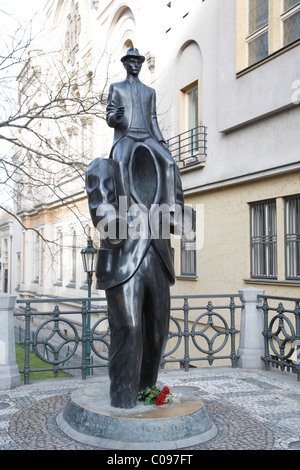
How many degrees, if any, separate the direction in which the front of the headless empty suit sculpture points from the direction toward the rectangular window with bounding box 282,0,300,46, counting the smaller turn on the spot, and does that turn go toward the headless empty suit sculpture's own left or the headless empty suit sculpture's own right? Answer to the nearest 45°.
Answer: approximately 135° to the headless empty suit sculpture's own left

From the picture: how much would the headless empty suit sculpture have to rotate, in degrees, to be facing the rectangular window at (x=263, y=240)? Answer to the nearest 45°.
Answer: approximately 180°

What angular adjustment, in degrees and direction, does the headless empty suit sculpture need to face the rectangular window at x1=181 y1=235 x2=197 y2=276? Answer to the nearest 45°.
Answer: approximately 180°

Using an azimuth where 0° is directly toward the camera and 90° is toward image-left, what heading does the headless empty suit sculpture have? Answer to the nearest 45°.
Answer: approximately 0°

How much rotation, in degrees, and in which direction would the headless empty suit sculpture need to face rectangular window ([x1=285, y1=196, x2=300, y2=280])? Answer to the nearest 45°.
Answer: approximately 135° to its left

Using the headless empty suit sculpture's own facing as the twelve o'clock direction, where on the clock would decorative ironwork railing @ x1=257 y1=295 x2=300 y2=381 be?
The decorative ironwork railing is roughly at 7 o'clock from the headless empty suit sculpture.

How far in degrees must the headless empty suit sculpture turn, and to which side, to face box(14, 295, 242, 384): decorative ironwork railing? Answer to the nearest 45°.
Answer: approximately 180°

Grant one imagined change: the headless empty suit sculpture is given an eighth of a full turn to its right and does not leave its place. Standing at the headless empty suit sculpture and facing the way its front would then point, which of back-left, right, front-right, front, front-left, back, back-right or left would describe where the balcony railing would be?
back-right
